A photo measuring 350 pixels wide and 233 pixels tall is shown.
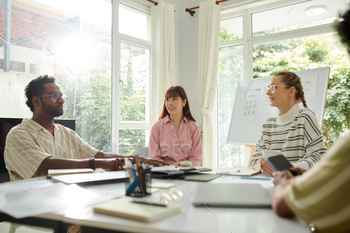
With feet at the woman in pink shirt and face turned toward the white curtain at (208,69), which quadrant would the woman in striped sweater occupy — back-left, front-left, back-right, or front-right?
back-right

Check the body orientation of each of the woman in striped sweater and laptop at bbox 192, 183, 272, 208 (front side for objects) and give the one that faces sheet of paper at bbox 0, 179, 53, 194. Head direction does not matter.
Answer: the woman in striped sweater

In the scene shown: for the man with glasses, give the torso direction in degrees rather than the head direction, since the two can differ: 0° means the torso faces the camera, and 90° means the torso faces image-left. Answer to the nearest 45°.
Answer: approximately 315°

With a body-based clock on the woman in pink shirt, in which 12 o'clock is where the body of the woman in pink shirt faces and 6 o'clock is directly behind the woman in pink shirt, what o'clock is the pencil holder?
The pencil holder is roughly at 12 o'clock from the woman in pink shirt.

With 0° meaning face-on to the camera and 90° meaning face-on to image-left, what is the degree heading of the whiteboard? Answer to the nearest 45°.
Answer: approximately 45°

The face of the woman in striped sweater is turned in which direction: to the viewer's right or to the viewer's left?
to the viewer's left

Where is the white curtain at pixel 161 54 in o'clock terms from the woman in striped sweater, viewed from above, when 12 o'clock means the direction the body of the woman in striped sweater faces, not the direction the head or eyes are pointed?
The white curtain is roughly at 3 o'clock from the woman in striped sweater.

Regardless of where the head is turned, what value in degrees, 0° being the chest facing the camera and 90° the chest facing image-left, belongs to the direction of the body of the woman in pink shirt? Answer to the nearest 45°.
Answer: approximately 0°

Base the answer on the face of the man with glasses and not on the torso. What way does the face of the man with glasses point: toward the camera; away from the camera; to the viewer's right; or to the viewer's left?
to the viewer's right

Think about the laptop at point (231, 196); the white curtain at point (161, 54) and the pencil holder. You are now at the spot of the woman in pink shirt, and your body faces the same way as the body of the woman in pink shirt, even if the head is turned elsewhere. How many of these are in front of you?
2
